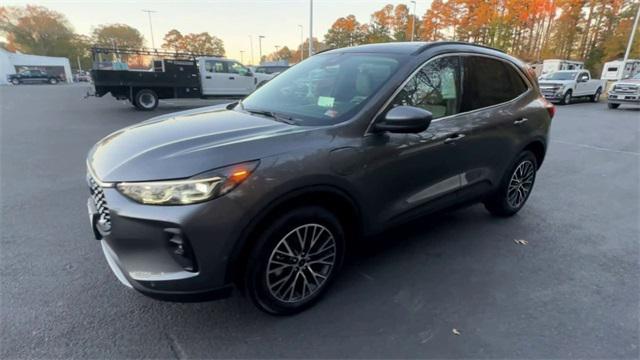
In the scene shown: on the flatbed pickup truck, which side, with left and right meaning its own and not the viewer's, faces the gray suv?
right

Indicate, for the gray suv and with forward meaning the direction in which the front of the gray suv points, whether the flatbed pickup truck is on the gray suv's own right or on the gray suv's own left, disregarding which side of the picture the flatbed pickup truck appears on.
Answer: on the gray suv's own right

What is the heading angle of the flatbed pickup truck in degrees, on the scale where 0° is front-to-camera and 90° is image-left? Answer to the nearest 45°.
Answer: approximately 270°

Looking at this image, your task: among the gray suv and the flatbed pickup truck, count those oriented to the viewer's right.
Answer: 1

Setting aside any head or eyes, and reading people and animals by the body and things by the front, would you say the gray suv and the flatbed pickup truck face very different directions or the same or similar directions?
very different directions

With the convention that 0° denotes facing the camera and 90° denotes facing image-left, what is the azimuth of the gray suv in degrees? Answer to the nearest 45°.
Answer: approximately 45°
